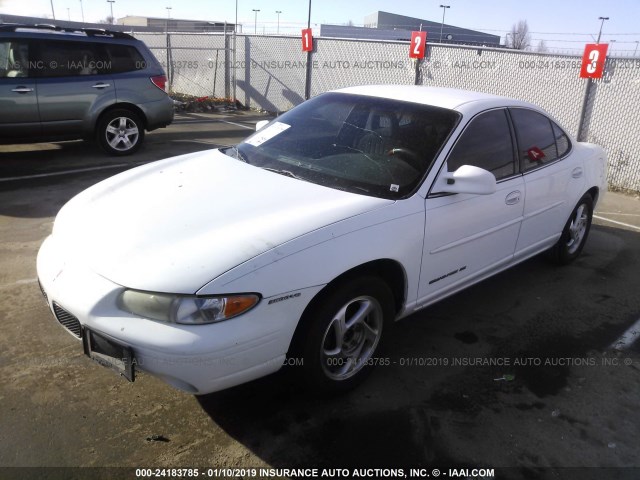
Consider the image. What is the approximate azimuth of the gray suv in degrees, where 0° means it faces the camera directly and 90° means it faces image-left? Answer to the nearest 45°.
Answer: approximately 90°

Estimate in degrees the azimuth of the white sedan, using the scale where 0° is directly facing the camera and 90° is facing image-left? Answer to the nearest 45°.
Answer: approximately 45°

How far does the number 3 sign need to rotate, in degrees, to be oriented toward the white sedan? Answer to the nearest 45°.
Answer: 0° — it already faces it

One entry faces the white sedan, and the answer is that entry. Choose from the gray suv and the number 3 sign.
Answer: the number 3 sign

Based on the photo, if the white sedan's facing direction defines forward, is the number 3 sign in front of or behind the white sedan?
behind
